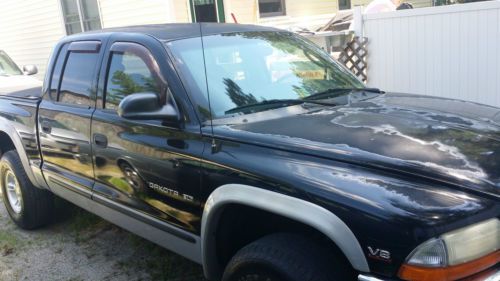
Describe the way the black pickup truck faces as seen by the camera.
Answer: facing the viewer and to the right of the viewer

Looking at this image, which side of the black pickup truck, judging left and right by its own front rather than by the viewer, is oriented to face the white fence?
left
